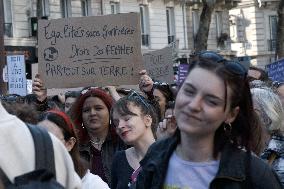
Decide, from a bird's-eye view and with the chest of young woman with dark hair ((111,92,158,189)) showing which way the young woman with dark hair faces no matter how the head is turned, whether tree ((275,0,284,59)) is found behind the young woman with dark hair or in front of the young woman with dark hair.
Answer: behind

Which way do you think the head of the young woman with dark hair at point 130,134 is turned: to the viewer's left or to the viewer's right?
to the viewer's left

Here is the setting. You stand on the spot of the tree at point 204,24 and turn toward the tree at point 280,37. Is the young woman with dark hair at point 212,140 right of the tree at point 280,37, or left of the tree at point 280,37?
right

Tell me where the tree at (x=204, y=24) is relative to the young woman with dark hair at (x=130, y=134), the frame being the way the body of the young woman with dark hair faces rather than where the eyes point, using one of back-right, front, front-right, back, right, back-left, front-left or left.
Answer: back-right

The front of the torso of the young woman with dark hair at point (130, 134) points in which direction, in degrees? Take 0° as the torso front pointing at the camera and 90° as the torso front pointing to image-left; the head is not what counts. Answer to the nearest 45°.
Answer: approximately 45°

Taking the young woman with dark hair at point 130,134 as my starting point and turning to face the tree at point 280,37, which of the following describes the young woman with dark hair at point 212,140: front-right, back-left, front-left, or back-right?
back-right

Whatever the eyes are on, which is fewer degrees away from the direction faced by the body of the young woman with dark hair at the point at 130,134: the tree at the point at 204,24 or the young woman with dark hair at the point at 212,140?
the young woman with dark hair

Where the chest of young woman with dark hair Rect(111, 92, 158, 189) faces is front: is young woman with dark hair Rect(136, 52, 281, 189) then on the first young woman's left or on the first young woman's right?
on the first young woman's left
